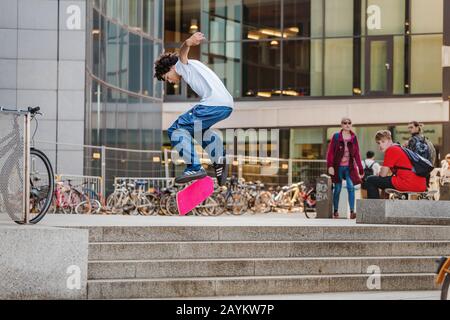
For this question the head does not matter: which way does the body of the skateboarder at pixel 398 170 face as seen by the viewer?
to the viewer's left

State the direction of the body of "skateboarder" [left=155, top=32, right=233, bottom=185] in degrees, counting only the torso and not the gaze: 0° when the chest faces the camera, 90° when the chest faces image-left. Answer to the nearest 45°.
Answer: approximately 90°

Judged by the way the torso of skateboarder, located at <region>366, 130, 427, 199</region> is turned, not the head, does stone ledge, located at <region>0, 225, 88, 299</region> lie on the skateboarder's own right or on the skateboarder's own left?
on the skateboarder's own left

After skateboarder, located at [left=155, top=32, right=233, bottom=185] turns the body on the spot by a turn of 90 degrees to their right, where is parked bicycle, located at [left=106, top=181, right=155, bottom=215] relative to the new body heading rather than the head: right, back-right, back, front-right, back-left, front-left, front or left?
front
